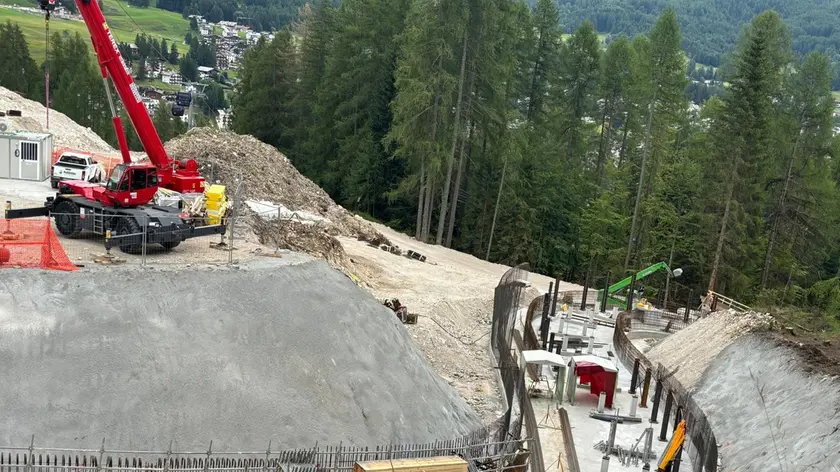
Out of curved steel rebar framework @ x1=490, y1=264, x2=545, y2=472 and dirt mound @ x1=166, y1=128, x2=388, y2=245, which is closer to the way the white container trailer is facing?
the curved steel rebar framework

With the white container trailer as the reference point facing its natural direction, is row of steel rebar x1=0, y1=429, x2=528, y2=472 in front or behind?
in front

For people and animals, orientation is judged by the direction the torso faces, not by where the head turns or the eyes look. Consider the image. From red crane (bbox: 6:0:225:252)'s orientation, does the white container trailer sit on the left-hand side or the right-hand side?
on its right

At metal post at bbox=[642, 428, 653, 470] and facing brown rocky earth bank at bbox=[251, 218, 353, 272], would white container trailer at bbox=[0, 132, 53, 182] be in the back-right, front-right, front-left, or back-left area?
front-left

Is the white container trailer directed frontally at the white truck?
no

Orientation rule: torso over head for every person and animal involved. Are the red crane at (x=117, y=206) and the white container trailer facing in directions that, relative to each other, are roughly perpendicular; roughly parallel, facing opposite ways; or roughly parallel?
roughly perpendicular

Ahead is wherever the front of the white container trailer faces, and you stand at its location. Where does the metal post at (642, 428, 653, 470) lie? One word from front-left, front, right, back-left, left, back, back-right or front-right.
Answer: front-left

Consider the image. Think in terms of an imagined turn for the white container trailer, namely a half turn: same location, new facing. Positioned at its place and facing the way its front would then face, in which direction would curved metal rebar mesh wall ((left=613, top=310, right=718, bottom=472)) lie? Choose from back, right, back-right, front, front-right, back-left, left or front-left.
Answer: back-right

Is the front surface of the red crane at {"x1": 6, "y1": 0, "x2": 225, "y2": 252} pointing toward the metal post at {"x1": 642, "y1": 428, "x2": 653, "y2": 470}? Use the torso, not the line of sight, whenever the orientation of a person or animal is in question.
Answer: no

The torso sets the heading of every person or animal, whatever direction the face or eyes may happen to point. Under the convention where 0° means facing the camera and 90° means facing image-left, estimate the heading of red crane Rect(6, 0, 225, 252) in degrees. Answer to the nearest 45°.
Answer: approximately 90°

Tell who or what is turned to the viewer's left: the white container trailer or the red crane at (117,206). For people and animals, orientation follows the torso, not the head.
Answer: the red crane

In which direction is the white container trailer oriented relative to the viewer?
toward the camera

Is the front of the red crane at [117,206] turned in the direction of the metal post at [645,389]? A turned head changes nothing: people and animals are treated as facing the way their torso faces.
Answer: no
